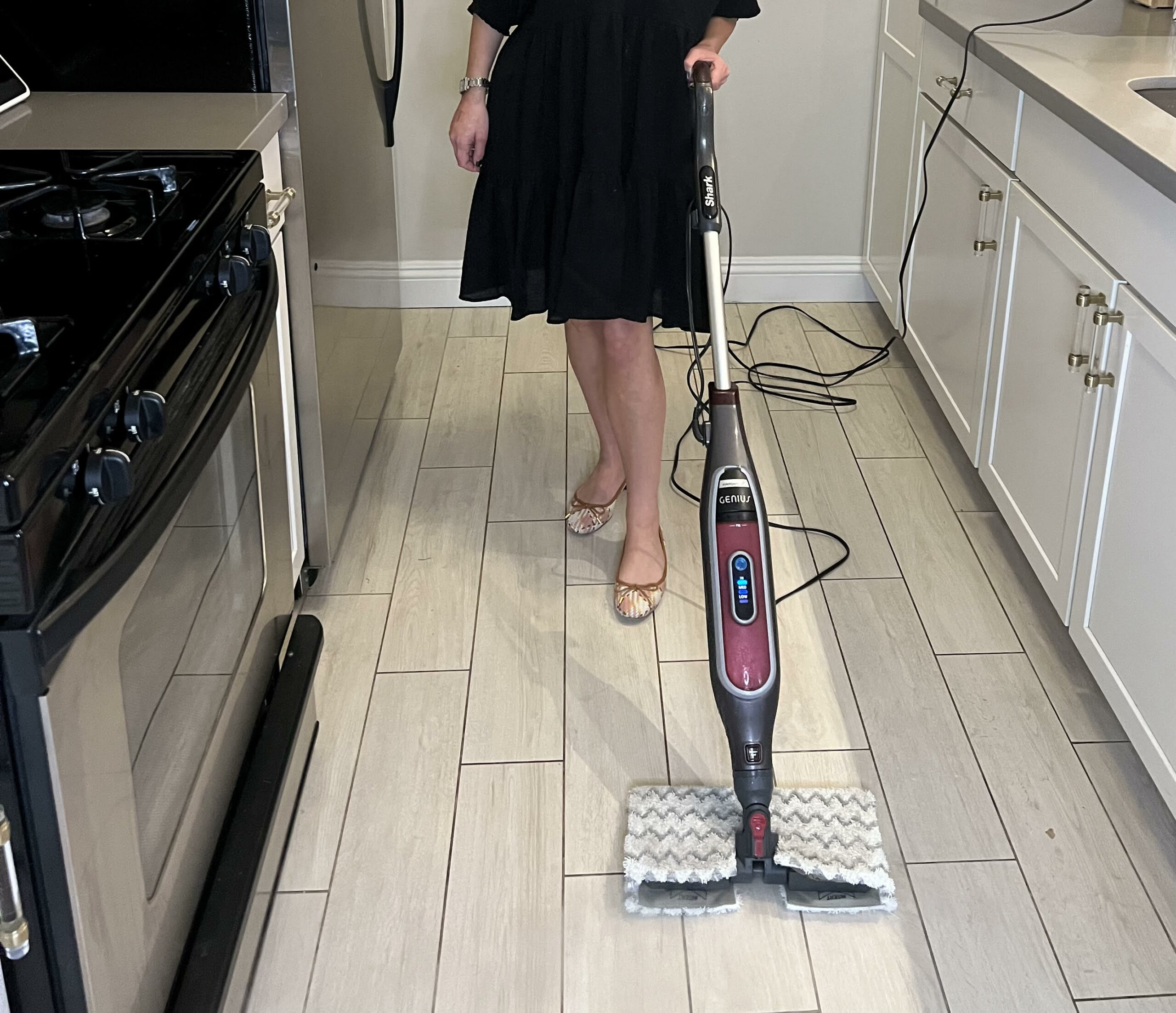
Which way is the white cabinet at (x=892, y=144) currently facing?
to the viewer's left

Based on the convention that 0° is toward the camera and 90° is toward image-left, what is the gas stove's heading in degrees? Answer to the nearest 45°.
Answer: approximately 270°

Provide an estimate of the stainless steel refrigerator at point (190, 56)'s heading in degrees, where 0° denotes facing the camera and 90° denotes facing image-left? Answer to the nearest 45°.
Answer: approximately 270°

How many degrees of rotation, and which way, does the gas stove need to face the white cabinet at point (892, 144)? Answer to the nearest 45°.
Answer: approximately 45° to its left
